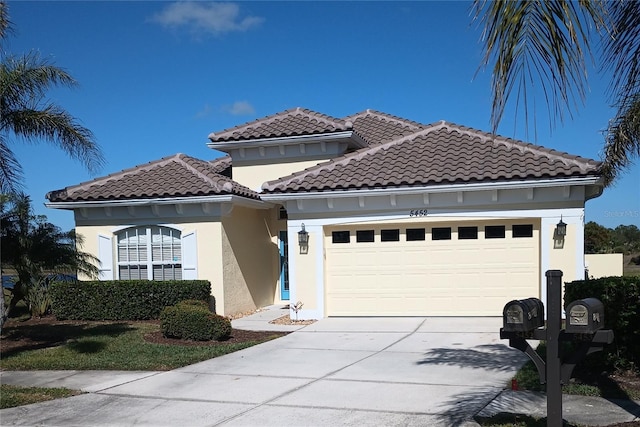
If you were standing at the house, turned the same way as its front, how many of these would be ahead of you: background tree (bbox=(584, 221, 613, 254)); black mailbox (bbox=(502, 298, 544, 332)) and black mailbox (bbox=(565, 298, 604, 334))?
2

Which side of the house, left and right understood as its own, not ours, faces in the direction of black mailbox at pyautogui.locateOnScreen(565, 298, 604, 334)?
front

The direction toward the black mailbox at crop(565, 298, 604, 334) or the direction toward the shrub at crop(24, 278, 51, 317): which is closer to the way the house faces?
the black mailbox

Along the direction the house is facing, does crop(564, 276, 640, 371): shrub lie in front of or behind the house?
in front

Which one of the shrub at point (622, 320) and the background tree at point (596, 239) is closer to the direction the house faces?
the shrub

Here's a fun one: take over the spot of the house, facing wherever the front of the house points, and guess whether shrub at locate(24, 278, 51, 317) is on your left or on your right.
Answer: on your right

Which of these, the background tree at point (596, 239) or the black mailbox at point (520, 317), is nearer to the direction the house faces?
the black mailbox

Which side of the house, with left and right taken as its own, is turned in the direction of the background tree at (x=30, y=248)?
right

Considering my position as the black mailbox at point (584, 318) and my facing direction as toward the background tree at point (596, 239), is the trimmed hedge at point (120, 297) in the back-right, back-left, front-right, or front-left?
front-left

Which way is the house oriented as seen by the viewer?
toward the camera

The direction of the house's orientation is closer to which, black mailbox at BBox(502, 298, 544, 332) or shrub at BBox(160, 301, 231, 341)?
the black mailbox

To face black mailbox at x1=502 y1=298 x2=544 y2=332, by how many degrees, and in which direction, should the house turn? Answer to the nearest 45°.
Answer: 0° — it already faces it
